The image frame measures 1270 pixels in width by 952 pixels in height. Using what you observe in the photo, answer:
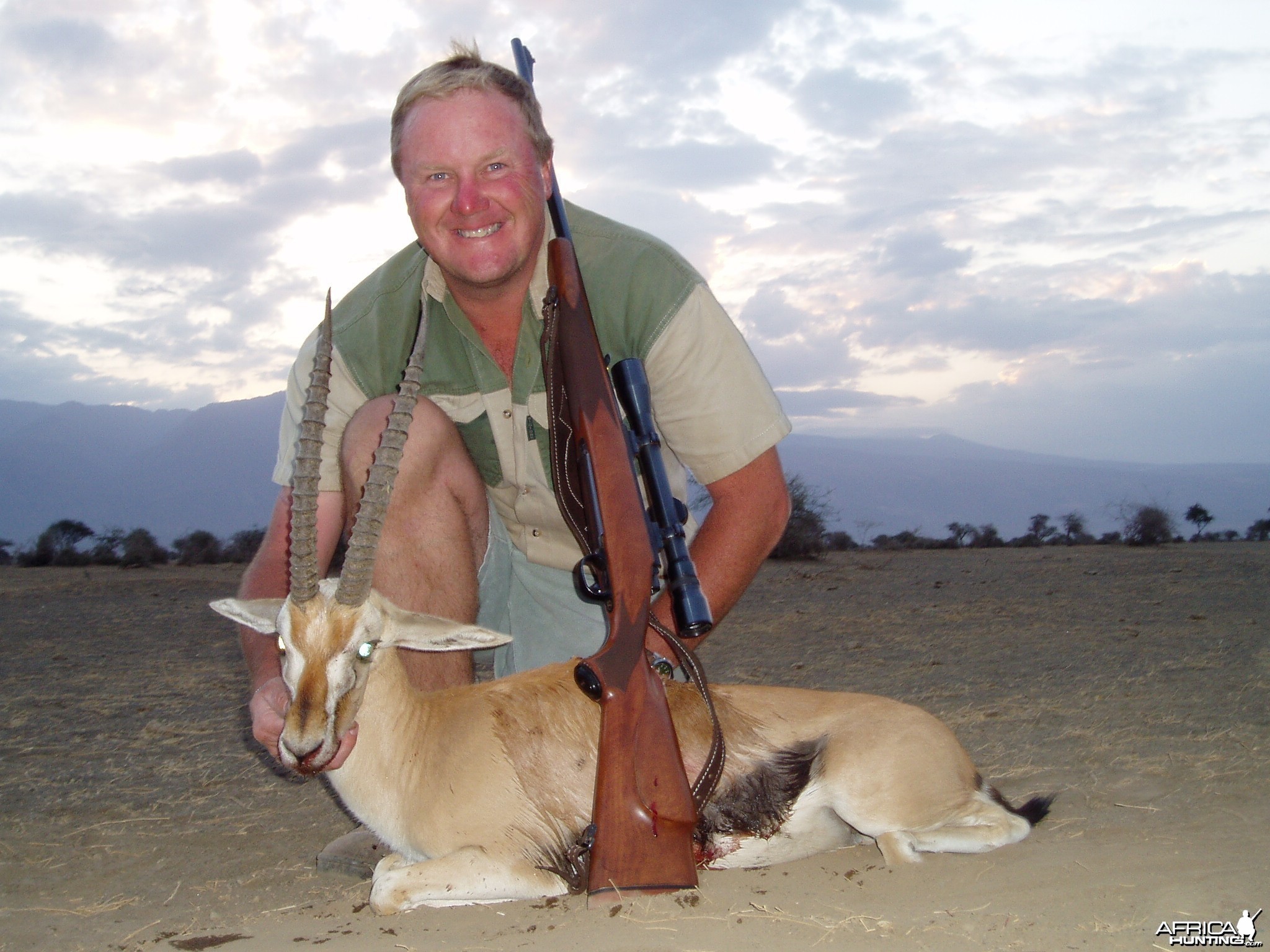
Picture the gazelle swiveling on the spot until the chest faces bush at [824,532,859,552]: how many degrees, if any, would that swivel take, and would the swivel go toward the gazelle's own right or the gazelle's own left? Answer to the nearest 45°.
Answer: approximately 90° to the gazelle's own right

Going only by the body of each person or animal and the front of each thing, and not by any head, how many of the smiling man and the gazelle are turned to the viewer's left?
1

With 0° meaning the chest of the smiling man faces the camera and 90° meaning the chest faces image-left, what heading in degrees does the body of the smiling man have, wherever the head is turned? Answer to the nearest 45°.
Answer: approximately 0°

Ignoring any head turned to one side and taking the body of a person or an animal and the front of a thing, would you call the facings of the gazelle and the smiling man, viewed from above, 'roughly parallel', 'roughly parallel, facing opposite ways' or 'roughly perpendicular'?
roughly perpendicular

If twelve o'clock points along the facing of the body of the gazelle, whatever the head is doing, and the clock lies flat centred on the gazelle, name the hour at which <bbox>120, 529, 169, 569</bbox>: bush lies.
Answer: The bush is roughly at 2 o'clock from the gazelle.

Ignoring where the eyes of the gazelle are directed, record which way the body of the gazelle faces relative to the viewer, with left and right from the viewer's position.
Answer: facing to the left of the viewer

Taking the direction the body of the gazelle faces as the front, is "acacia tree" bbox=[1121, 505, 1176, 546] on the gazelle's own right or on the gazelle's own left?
on the gazelle's own right
